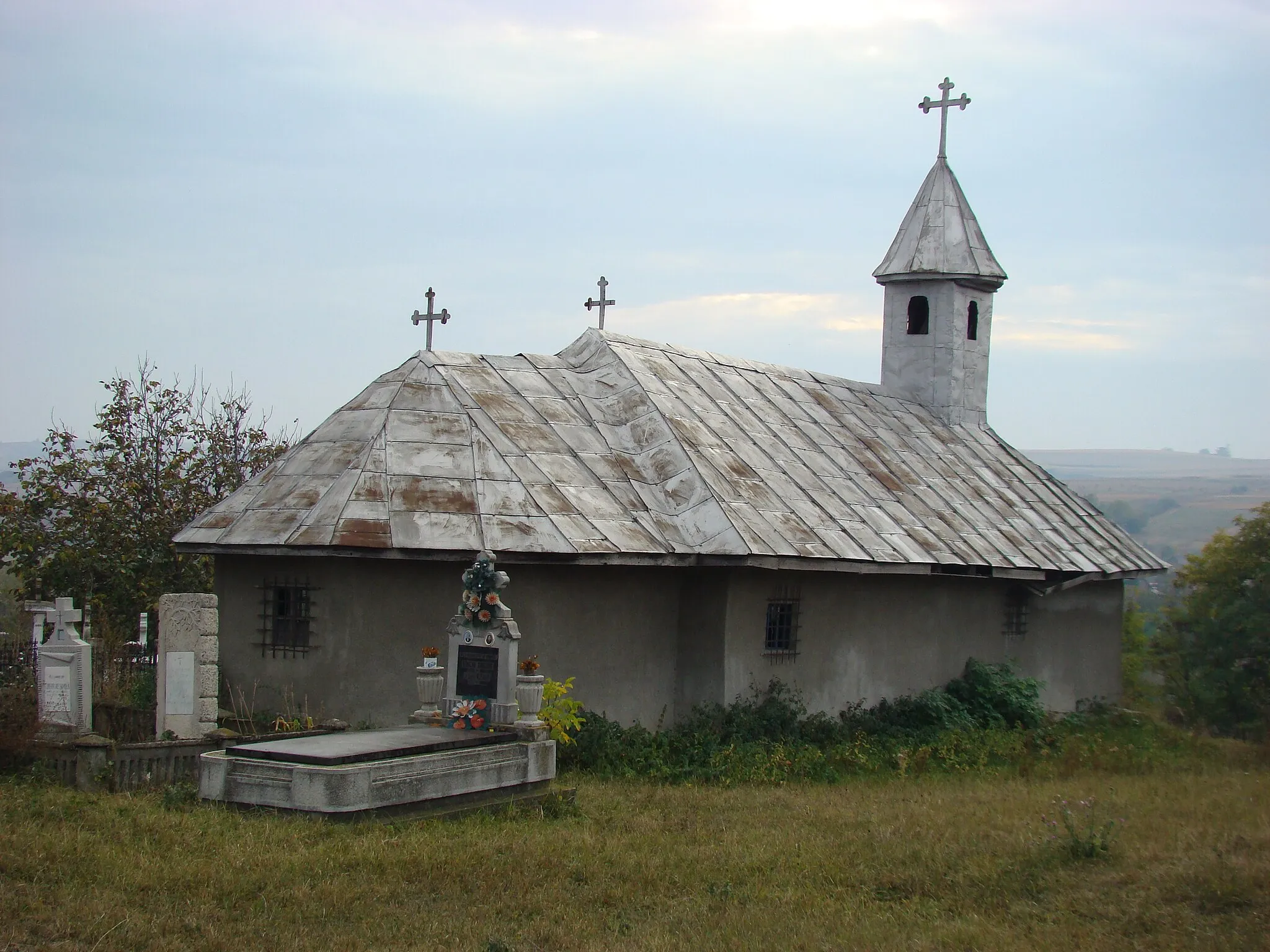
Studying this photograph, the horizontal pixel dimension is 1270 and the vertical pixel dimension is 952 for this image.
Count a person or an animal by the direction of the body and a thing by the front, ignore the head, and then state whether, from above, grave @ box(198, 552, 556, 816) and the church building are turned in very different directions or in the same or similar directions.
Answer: very different directions

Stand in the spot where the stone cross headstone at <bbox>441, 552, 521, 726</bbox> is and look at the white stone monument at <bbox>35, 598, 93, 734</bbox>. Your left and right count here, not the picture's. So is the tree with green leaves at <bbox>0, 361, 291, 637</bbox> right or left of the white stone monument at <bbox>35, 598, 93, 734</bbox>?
right

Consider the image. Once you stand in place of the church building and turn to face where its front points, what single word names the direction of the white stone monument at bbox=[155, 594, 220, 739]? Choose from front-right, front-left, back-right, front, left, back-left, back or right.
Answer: back

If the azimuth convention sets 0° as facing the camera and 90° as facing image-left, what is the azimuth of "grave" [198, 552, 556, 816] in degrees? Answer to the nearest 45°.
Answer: approximately 45°

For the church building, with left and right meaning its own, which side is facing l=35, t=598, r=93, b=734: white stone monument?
back

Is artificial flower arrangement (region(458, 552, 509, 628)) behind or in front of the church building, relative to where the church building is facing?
behind

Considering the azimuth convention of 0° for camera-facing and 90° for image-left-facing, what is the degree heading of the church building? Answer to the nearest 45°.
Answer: approximately 225°

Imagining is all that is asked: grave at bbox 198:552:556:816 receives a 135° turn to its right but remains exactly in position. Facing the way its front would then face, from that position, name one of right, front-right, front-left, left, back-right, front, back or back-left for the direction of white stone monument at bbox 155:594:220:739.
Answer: front-left
